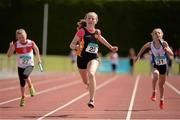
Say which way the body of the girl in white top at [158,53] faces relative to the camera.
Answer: toward the camera

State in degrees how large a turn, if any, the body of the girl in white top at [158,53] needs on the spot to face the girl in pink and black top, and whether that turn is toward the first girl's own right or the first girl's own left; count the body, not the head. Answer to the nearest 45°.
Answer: approximately 45° to the first girl's own right
